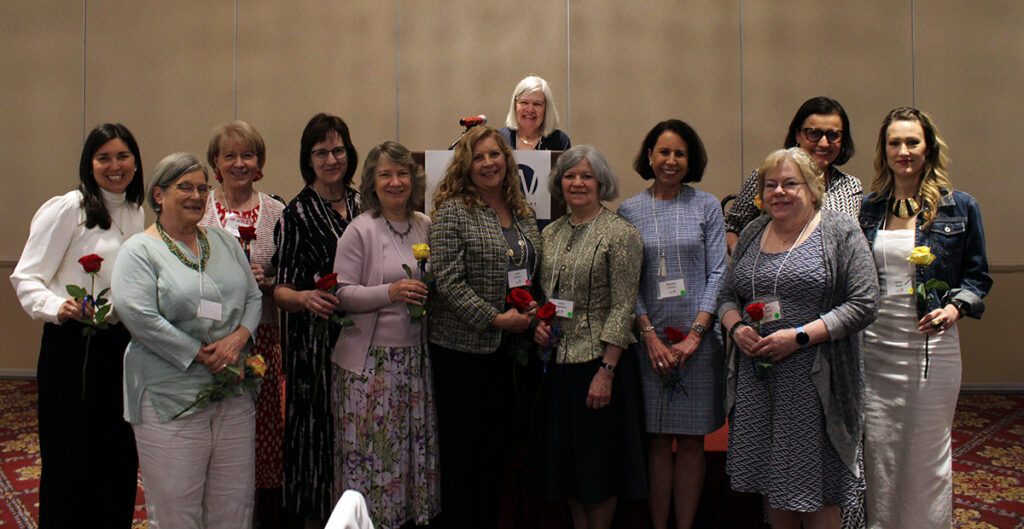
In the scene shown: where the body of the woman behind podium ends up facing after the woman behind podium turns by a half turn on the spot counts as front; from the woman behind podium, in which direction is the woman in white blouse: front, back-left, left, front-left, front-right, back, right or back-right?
back-left

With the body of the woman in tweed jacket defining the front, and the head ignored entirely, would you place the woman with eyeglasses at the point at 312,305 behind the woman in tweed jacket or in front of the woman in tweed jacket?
behind

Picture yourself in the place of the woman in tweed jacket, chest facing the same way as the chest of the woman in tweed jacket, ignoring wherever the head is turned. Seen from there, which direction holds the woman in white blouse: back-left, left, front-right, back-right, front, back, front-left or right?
back-right

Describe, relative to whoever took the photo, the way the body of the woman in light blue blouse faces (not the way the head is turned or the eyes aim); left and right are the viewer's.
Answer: facing the viewer and to the right of the viewer

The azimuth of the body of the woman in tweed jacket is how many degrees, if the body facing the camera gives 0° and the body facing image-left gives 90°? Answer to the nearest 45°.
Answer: approximately 315°

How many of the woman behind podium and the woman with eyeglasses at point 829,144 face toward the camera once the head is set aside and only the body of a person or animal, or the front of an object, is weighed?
2

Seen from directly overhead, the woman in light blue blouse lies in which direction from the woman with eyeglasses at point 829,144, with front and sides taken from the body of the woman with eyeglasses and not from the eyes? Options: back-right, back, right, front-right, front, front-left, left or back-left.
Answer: front-right

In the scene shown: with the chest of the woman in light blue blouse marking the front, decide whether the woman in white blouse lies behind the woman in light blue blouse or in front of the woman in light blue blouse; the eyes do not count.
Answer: behind

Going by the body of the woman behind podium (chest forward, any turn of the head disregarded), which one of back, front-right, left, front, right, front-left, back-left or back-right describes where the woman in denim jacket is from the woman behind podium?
front-left

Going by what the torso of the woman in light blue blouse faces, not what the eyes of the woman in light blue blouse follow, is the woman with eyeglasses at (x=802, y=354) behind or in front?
in front

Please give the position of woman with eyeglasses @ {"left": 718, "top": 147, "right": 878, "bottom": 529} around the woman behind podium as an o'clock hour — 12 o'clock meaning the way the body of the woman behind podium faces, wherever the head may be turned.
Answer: The woman with eyeglasses is roughly at 11 o'clock from the woman behind podium.

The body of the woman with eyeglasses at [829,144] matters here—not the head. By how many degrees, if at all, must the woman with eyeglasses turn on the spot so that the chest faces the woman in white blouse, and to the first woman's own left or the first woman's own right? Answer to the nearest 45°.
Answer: approximately 45° to the first woman's own right

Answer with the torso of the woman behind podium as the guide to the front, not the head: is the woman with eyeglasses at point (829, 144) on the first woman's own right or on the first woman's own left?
on the first woman's own left

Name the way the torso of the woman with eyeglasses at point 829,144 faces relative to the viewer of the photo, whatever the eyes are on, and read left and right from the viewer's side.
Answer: facing the viewer

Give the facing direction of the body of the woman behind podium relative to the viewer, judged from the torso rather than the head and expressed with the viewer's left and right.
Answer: facing the viewer
